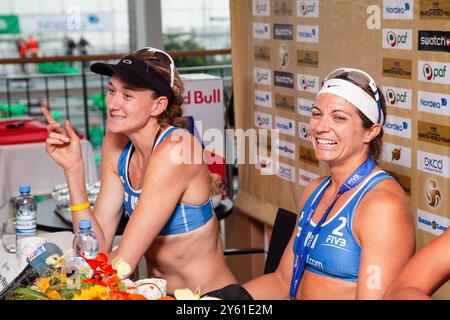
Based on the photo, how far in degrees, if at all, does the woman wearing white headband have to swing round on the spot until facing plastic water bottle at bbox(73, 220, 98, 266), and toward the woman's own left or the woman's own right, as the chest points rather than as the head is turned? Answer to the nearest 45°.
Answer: approximately 45° to the woman's own right

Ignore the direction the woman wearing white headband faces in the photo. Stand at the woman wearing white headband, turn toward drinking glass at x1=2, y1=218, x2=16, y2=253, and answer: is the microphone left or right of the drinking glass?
left

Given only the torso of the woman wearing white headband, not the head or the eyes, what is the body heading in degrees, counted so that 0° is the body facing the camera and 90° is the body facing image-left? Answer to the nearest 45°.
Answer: approximately 45°

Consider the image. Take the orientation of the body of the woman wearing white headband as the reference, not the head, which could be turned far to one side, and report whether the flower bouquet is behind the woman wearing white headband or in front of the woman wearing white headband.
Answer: in front

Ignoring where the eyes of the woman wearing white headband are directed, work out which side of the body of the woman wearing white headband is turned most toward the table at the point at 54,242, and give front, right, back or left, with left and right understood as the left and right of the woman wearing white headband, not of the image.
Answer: right

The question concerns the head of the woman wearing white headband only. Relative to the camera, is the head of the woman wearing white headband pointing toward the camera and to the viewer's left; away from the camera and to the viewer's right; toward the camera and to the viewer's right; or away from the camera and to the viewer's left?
toward the camera and to the viewer's left

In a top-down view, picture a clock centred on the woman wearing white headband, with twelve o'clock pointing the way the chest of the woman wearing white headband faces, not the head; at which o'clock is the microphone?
The microphone is roughly at 1 o'clock from the woman wearing white headband.

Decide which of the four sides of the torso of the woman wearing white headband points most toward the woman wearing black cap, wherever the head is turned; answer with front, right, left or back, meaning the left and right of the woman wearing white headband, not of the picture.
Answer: right
